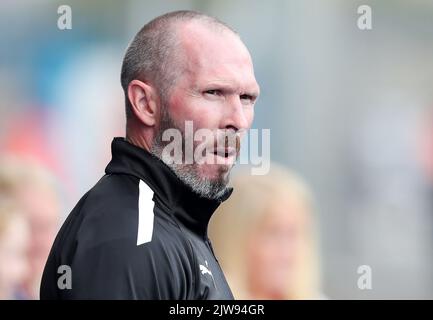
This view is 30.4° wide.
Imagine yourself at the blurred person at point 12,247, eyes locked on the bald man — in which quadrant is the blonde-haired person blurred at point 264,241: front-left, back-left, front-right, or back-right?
front-left

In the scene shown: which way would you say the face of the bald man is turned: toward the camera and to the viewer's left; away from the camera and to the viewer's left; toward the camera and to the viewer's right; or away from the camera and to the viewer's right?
toward the camera and to the viewer's right

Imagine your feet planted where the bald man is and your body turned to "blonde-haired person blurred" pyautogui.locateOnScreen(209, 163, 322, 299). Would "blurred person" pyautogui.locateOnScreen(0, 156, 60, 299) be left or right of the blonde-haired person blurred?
left
